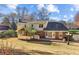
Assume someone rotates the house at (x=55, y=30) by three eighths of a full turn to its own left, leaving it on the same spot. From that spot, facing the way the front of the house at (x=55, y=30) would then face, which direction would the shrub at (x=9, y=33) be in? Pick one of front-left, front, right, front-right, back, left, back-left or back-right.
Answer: back-left

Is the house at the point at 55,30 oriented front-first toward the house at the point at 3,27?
no

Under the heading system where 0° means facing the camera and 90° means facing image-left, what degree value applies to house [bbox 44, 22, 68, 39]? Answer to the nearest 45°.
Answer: approximately 0°
